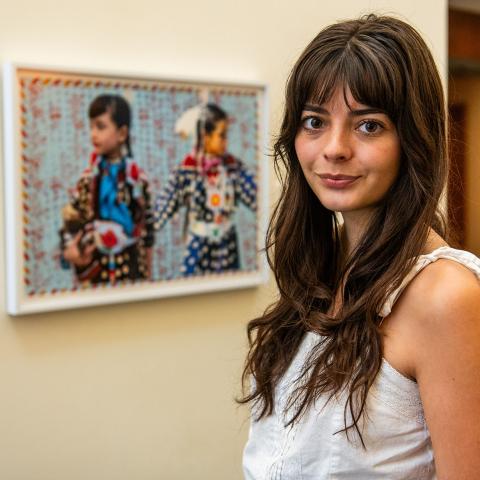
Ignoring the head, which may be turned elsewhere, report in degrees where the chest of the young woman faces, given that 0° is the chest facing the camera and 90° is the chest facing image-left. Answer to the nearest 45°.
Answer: approximately 45°

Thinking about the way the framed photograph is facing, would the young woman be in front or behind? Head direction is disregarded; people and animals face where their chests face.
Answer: in front

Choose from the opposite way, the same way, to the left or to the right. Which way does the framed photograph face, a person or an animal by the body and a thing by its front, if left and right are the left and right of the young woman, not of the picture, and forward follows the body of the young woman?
to the left

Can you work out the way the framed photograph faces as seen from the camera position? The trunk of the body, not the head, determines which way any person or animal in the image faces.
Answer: facing the viewer and to the right of the viewer

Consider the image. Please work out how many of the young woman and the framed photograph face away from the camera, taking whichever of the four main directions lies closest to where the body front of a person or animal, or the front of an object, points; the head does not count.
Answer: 0

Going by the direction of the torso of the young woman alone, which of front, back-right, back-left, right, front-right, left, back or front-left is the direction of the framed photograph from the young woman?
right
